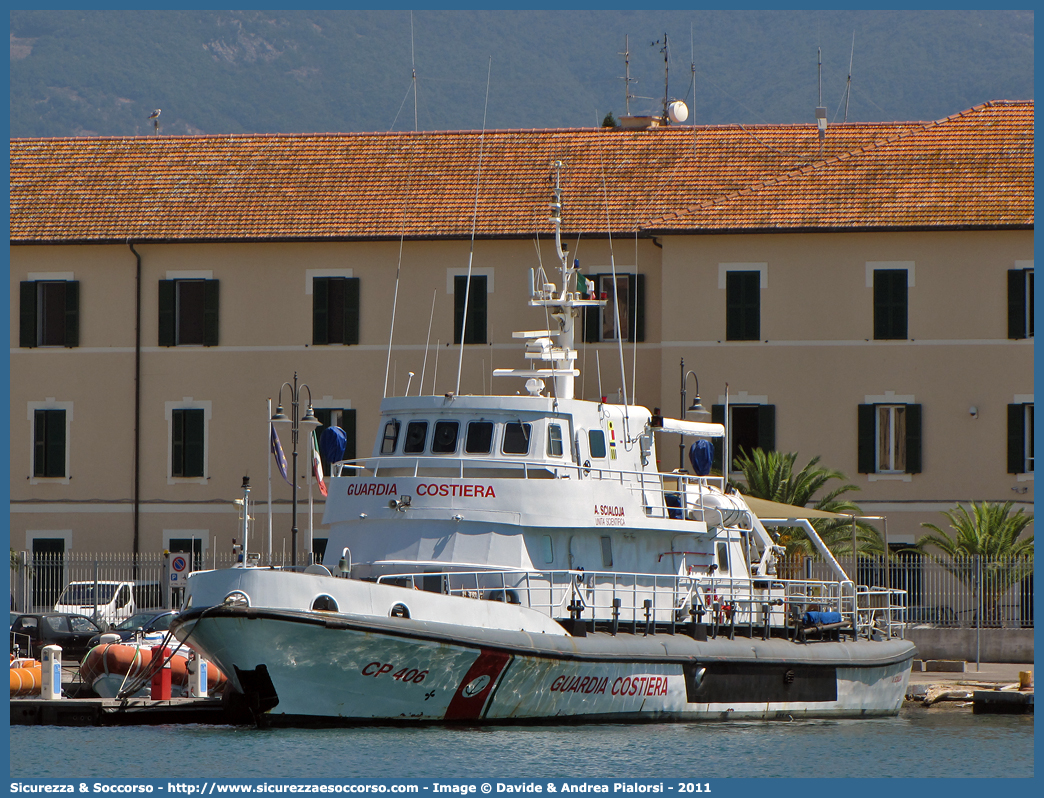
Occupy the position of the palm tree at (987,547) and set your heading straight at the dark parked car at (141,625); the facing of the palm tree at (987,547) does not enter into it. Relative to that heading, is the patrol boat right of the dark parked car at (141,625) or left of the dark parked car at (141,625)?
left

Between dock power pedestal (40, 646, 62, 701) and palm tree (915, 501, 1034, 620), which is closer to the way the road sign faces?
the dock power pedestal

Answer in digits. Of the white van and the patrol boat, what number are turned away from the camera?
0

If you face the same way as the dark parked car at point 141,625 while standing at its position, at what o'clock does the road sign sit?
The road sign is roughly at 5 o'clock from the dark parked car.

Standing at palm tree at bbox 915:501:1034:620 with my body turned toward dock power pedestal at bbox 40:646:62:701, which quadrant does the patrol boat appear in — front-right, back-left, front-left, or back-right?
front-left

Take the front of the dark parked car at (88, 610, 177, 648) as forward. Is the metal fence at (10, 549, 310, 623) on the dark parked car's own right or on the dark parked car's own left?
on the dark parked car's own right

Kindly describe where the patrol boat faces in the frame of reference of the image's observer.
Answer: facing the viewer and to the left of the viewer

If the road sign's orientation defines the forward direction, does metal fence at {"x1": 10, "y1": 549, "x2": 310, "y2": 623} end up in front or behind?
behind

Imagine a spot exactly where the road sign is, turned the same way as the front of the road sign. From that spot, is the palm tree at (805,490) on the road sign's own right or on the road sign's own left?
on the road sign's own left

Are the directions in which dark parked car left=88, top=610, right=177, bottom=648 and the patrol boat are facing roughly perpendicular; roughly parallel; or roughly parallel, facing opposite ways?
roughly parallel

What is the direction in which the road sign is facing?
toward the camera

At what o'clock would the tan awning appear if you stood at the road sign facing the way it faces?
The tan awning is roughly at 10 o'clock from the road sign.

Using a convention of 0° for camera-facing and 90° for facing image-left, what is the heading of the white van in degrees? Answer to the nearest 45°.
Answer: approximately 45°
